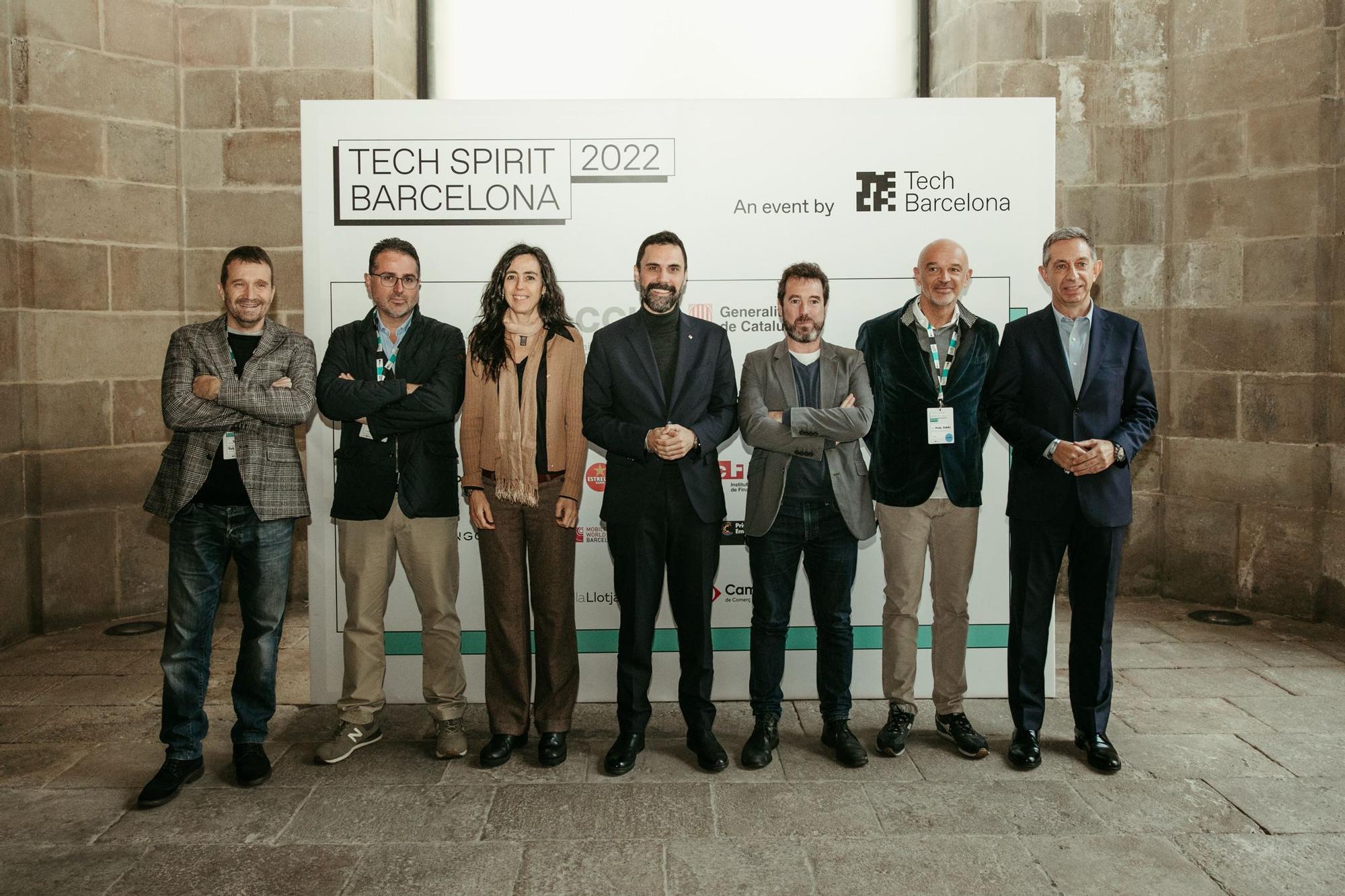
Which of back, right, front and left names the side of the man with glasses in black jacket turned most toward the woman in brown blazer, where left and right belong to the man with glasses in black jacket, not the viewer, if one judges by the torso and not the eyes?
left

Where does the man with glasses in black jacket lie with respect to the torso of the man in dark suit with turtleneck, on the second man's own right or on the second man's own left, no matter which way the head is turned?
on the second man's own right

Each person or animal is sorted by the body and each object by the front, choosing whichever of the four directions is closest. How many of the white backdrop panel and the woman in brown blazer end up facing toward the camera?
2

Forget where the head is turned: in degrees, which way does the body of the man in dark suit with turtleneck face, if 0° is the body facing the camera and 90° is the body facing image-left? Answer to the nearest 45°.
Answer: approximately 0°

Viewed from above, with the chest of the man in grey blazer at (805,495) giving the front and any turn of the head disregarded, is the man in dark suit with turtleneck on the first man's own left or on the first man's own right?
on the first man's own right
